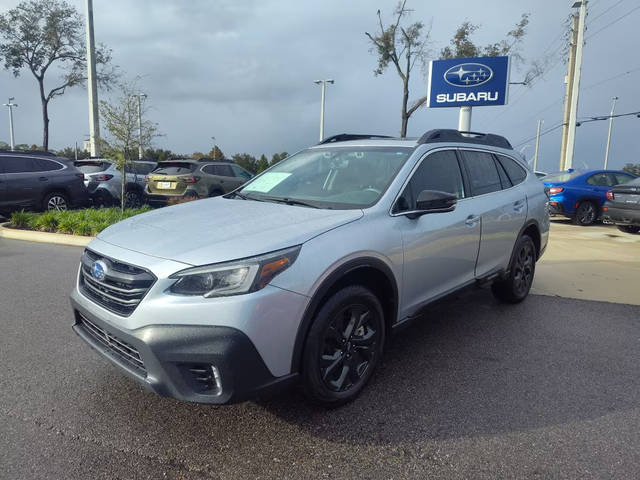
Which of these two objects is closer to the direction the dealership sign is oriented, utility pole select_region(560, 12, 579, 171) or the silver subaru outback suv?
the silver subaru outback suv

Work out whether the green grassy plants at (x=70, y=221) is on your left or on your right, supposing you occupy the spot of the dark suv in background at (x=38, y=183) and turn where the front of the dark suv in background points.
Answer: on your left

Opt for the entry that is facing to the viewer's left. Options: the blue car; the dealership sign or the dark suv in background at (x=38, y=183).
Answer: the dark suv in background

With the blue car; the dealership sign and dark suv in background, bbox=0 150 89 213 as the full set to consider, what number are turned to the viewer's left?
1

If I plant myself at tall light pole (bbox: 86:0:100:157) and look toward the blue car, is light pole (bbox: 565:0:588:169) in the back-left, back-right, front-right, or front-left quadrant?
front-left

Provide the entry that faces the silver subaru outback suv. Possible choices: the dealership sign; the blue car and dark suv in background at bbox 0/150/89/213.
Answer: the dealership sign

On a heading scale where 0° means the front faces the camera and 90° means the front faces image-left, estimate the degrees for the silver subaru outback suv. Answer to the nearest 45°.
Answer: approximately 45°

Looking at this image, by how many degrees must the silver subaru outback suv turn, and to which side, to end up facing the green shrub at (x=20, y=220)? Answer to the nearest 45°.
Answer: approximately 90° to its right

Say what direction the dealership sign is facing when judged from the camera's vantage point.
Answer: facing the viewer

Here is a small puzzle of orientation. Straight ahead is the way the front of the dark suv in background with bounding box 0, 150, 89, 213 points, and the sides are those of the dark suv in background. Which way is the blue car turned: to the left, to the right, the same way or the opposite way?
the opposite way

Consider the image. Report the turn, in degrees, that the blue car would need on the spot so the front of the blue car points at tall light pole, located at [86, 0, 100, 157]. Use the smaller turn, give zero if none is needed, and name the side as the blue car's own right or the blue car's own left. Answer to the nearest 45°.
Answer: approximately 135° to the blue car's own left

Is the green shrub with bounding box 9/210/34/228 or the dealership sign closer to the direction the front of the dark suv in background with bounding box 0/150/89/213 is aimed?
the green shrub

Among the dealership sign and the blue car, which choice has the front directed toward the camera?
the dealership sign

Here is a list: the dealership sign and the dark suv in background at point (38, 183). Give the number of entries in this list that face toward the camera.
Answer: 1

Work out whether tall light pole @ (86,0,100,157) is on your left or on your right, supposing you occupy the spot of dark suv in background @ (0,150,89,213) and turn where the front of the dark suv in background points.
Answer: on your right

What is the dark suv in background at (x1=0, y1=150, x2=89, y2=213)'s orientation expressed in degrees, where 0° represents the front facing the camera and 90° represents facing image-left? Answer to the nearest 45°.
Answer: approximately 90°
